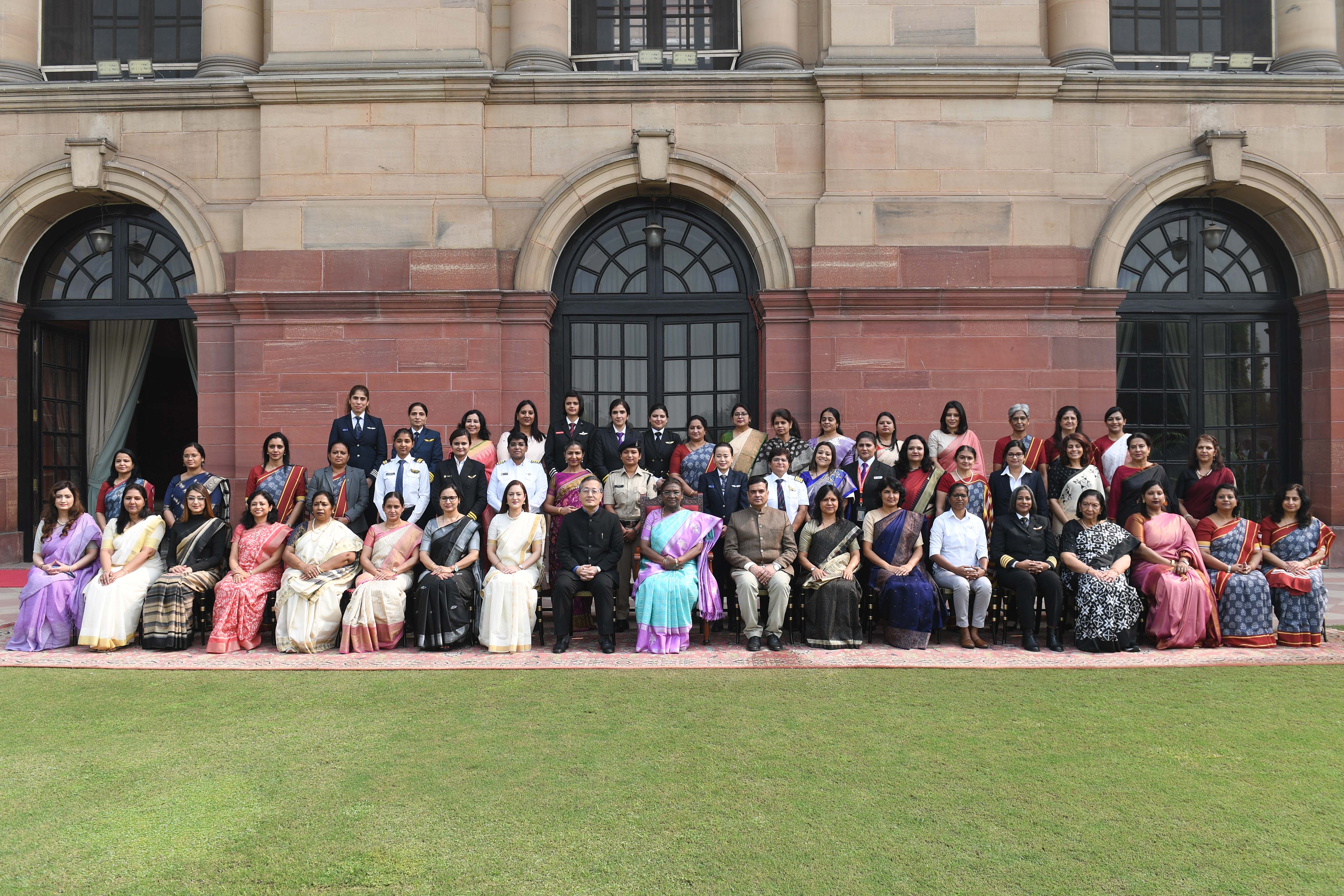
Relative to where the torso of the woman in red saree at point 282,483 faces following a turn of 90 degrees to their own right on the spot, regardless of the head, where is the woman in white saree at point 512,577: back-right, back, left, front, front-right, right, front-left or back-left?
back-left

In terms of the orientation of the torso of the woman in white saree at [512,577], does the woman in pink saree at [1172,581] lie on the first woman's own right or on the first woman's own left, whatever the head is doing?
on the first woman's own left

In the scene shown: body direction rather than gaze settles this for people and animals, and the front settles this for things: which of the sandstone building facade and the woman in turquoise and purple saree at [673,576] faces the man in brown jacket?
the sandstone building facade

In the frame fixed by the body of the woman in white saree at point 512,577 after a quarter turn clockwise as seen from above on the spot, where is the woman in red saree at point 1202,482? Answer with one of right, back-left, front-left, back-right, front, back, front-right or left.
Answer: back

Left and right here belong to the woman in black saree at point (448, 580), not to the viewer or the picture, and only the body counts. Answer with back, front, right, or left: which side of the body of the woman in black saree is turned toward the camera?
front

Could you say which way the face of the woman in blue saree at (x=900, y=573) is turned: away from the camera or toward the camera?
toward the camera

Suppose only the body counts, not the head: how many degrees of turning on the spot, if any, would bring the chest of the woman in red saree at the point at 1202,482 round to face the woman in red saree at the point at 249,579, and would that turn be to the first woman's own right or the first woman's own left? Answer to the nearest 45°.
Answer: approximately 45° to the first woman's own right

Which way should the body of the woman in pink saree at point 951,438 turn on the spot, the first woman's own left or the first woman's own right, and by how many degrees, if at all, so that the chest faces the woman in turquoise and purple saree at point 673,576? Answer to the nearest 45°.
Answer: approximately 45° to the first woman's own right

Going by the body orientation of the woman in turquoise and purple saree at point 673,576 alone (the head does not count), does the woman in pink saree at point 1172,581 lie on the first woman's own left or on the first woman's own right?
on the first woman's own left

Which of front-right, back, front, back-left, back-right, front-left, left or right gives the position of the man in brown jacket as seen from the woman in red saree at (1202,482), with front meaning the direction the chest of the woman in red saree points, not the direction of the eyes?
front-right

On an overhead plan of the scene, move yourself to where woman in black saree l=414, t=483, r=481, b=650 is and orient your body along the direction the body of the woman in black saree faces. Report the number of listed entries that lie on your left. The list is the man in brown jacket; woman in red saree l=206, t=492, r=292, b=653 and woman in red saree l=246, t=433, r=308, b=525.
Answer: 1

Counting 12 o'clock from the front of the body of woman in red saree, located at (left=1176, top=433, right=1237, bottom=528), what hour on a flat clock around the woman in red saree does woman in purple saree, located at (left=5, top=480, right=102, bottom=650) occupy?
The woman in purple saree is roughly at 2 o'clock from the woman in red saree.

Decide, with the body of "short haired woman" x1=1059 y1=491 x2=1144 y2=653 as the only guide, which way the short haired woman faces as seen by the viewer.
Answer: toward the camera

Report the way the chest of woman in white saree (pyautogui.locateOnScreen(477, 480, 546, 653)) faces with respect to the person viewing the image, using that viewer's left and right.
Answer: facing the viewer

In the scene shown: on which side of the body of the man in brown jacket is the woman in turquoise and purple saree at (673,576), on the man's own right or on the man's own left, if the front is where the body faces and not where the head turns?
on the man's own right
